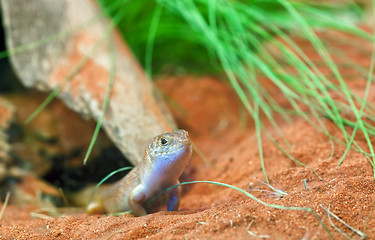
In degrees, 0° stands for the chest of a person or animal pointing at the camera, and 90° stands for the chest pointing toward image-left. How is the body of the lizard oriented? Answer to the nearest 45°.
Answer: approximately 315°

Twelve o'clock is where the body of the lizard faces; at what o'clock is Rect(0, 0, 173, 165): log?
The log is roughly at 7 o'clock from the lizard.
